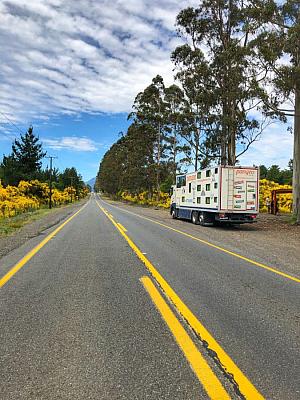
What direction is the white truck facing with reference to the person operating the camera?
facing away from the viewer and to the left of the viewer
